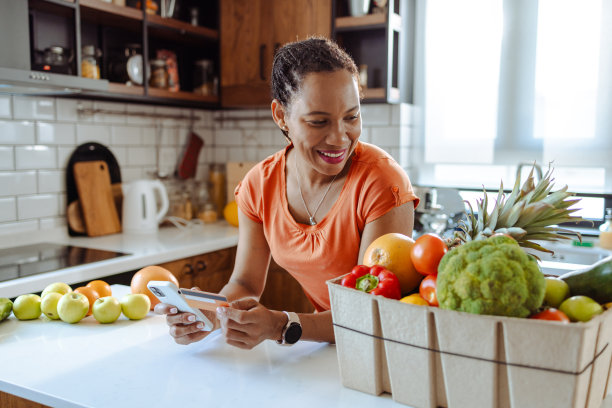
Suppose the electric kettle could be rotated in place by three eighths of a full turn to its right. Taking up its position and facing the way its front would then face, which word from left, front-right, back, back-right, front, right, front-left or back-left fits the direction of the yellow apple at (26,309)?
back-right

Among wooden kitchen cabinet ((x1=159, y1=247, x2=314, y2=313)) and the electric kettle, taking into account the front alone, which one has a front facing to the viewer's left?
the electric kettle

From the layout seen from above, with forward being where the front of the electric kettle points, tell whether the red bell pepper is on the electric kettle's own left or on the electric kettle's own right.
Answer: on the electric kettle's own left

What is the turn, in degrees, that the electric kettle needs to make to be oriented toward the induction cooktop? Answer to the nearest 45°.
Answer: approximately 45° to its left

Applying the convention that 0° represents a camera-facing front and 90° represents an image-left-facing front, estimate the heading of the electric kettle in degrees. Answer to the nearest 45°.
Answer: approximately 90°

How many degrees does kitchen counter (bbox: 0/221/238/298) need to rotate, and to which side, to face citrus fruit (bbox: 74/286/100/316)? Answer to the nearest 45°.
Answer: approximately 45° to its right

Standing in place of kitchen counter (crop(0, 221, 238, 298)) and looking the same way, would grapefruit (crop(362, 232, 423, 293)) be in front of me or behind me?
in front

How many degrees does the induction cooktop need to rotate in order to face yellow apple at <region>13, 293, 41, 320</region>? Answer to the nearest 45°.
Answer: approximately 45° to its right

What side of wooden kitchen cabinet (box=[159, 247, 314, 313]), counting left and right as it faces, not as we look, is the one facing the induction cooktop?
right

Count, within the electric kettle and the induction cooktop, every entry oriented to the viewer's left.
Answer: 1

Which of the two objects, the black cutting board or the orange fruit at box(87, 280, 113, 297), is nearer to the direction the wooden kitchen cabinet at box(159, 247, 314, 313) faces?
the orange fruit
